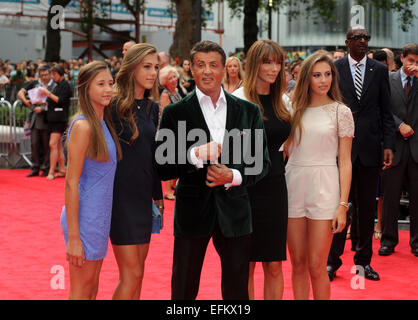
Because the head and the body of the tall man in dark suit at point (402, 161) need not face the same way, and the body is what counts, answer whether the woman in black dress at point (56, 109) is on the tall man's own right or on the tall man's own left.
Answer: on the tall man's own right

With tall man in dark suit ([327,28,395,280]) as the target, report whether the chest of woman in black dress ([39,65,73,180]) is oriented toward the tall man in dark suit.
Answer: no

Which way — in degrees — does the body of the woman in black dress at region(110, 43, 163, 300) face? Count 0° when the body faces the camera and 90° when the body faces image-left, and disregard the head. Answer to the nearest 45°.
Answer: approximately 315°

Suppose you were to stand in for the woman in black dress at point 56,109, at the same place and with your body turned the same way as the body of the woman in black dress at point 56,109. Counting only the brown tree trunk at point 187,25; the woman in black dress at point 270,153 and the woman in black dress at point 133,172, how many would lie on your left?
2

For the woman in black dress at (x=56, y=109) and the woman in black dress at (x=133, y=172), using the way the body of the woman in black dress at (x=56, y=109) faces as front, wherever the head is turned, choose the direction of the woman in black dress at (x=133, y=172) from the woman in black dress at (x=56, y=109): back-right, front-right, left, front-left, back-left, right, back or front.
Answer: left

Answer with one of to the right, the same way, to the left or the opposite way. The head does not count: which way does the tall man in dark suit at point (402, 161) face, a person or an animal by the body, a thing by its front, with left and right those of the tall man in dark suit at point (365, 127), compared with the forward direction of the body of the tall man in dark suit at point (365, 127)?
the same way

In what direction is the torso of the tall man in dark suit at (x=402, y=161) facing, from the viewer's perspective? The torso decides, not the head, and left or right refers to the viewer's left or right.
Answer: facing the viewer
